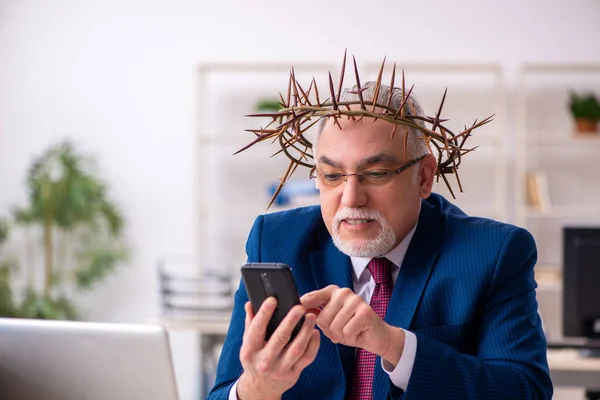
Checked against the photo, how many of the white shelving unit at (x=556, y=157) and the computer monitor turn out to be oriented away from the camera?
0

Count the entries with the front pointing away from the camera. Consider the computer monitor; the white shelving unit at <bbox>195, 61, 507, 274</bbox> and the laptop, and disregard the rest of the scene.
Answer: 1

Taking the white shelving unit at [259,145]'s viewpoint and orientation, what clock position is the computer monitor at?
The computer monitor is roughly at 11 o'clock from the white shelving unit.

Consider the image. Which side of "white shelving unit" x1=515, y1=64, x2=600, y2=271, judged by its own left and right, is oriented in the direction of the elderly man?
front

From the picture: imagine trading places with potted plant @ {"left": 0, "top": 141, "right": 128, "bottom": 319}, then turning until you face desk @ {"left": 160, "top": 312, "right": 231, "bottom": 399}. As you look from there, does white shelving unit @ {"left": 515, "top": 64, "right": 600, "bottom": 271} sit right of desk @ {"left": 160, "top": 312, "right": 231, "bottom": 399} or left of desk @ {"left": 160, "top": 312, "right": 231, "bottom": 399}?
left

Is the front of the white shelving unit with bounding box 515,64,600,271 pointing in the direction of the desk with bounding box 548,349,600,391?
yes

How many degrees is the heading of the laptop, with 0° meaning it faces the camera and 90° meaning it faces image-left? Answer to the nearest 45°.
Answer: approximately 180°

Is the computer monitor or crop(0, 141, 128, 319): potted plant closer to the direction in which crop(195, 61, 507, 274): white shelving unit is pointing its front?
the computer monitor

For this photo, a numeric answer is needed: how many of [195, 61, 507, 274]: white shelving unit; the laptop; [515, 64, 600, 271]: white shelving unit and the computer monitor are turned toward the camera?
3

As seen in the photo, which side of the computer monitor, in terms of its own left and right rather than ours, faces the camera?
front

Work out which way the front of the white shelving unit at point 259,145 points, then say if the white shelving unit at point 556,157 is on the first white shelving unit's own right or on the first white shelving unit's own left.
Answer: on the first white shelving unit's own left

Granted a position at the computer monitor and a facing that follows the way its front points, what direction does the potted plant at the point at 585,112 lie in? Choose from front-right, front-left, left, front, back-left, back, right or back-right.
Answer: back
